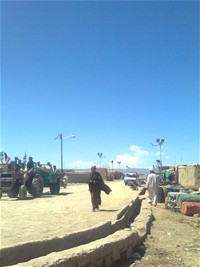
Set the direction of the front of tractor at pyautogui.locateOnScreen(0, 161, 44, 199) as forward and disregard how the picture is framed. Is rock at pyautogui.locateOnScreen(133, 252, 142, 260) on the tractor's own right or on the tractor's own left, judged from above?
on the tractor's own left

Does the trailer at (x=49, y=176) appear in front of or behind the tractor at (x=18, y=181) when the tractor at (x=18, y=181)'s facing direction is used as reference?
behind

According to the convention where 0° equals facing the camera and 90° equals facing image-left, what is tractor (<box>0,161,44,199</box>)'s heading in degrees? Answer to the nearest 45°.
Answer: approximately 45°
